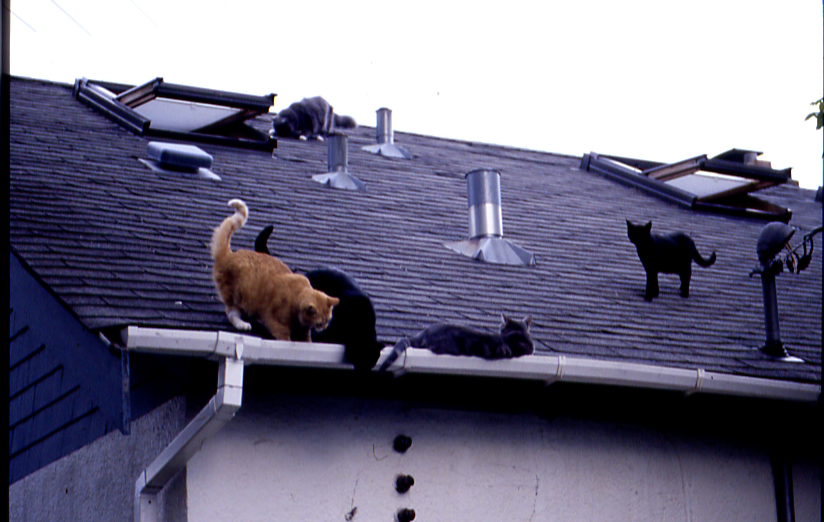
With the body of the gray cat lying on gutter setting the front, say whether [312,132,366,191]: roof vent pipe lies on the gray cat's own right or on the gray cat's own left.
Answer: on the gray cat's own left

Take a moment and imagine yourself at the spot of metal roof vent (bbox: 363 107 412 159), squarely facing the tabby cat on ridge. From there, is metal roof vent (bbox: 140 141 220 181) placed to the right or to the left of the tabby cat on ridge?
left

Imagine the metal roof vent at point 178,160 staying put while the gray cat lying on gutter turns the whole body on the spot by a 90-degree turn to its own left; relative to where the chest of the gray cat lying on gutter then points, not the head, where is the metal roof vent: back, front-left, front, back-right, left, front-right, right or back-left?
front-left

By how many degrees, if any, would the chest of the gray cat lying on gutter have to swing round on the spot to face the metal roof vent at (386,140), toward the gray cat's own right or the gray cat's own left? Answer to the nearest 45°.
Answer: approximately 90° to the gray cat's own left

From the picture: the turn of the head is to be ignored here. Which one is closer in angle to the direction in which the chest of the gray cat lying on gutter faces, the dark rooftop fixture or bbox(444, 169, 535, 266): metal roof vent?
the dark rooftop fixture

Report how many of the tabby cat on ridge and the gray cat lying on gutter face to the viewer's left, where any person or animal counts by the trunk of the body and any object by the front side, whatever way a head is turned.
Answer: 1

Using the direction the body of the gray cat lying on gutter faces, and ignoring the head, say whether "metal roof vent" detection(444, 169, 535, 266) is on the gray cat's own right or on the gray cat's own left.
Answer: on the gray cat's own left

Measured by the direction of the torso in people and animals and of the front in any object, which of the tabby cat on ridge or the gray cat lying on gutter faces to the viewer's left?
the tabby cat on ridge

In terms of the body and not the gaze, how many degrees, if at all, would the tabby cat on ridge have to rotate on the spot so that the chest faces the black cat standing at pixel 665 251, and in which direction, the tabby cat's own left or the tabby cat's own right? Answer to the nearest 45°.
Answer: approximately 135° to the tabby cat's own left

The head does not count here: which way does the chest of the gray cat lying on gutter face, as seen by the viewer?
to the viewer's right

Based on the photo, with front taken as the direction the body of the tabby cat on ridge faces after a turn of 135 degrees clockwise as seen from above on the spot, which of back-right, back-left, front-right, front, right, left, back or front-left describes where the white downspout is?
back-right

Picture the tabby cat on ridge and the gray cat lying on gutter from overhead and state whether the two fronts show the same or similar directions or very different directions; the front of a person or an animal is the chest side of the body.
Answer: very different directions

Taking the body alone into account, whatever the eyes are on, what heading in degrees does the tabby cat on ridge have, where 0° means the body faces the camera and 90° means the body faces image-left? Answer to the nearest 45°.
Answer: approximately 90°
